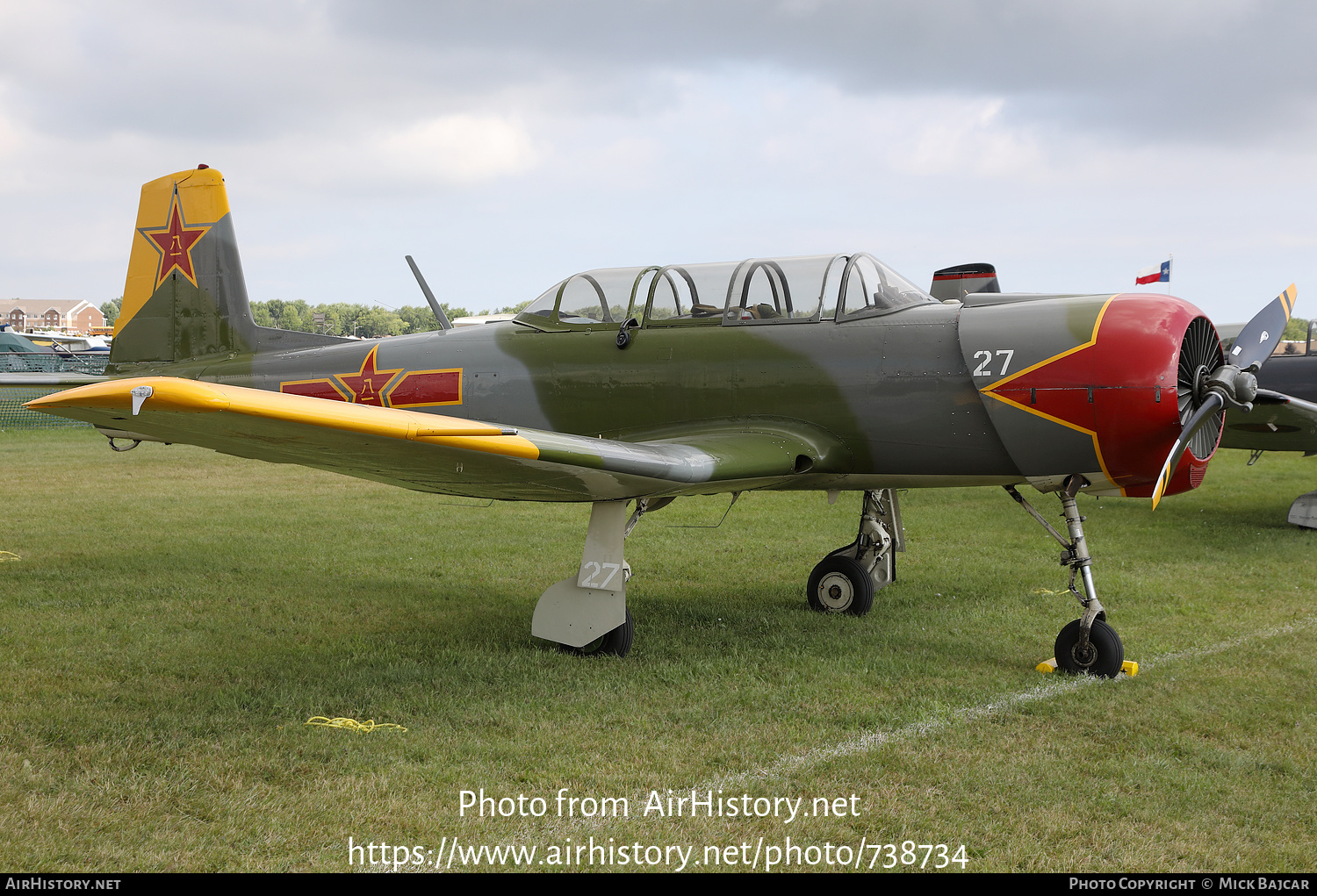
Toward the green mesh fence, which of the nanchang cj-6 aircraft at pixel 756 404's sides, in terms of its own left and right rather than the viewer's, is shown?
back

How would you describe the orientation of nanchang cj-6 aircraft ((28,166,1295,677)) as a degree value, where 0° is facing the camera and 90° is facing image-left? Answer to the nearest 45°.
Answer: approximately 315°

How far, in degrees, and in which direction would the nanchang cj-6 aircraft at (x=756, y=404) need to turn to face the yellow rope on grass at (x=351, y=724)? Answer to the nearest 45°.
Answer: approximately 90° to its right
